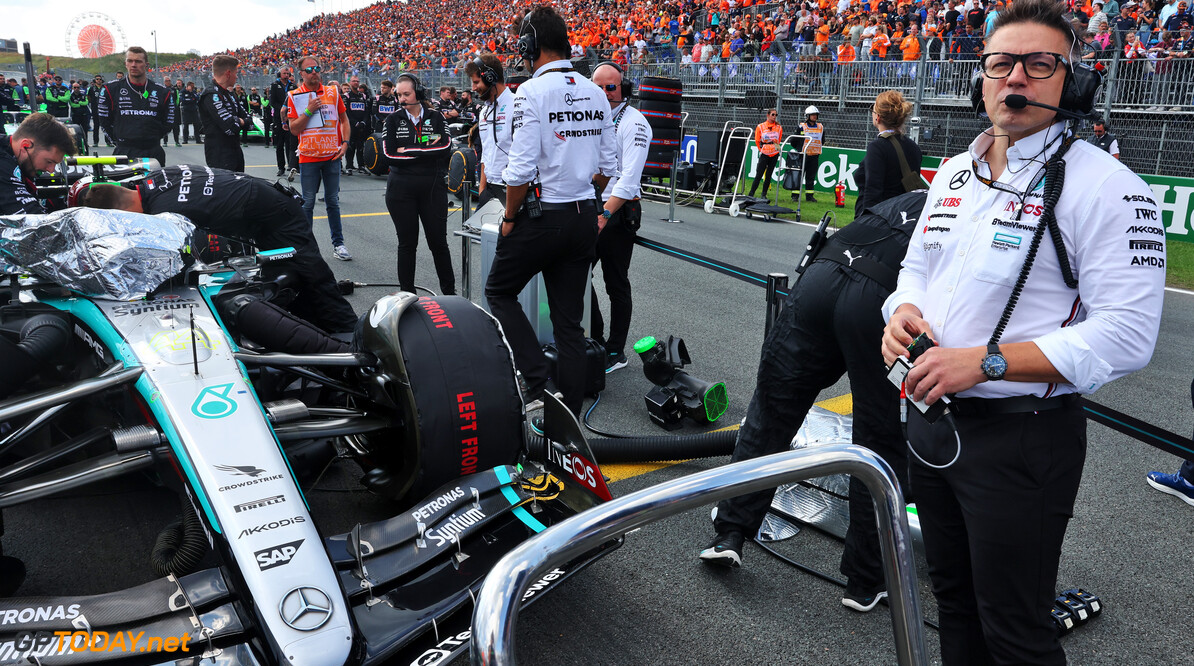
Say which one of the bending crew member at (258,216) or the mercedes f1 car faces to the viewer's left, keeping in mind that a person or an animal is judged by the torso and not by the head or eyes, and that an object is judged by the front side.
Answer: the bending crew member

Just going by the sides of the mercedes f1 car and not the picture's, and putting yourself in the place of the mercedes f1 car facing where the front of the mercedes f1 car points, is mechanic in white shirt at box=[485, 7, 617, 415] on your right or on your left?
on your left

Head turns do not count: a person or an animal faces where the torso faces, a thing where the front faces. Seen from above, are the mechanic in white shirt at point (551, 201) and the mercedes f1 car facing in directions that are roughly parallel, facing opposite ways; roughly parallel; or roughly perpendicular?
roughly parallel, facing opposite ways

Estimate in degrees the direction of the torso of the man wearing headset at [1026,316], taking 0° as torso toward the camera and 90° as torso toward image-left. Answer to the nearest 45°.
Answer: approximately 45°

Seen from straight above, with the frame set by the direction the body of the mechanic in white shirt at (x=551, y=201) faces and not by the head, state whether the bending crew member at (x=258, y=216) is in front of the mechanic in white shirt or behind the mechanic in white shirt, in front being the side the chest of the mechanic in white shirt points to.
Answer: in front

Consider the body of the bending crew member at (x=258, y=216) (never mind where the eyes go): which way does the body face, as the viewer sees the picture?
to the viewer's left

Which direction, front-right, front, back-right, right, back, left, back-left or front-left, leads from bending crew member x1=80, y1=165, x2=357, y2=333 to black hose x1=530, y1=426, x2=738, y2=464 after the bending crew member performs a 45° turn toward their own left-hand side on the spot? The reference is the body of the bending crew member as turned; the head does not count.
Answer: left

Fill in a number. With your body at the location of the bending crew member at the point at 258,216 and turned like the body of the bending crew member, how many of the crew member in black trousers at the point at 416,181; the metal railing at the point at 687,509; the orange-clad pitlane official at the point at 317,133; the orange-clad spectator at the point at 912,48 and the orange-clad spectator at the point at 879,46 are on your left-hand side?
1

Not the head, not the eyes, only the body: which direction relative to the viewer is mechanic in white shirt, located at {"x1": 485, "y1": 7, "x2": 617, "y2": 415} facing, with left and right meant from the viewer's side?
facing away from the viewer and to the left of the viewer

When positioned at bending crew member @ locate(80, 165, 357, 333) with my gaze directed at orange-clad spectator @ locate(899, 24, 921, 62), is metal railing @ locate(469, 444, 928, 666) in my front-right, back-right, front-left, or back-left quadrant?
back-right

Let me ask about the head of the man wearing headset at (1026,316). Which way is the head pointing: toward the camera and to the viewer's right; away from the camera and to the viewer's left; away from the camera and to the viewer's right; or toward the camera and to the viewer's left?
toward the camera and to the viewer's left

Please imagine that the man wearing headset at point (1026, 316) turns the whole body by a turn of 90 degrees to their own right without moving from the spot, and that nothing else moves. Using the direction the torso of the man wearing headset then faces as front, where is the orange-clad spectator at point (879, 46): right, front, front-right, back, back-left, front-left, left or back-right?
front-right

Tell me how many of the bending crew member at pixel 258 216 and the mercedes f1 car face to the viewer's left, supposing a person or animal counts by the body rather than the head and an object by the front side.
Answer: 1

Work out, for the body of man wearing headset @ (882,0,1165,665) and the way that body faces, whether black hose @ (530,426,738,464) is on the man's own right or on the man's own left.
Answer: on the man's own right

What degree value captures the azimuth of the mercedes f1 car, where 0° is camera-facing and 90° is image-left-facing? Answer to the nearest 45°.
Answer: approximately 315°
